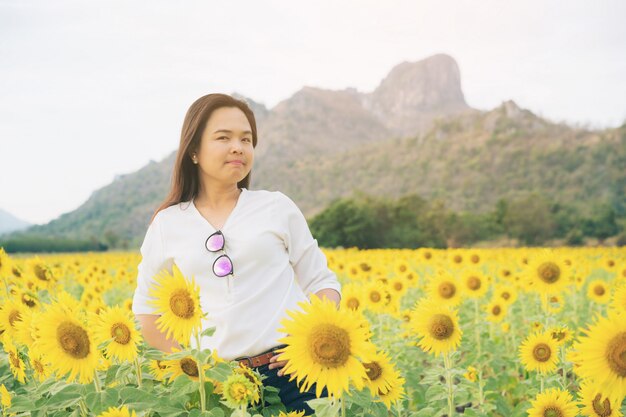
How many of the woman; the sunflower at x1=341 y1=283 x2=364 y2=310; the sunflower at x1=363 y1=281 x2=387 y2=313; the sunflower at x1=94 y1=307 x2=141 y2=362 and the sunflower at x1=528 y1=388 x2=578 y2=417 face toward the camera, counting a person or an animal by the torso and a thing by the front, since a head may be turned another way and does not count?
5

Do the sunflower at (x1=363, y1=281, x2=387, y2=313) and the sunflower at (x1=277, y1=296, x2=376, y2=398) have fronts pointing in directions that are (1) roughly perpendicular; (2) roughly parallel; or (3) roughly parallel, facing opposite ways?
roughly parallel

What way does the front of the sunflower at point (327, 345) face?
toward the camera

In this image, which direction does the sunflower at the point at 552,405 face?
toward the camera

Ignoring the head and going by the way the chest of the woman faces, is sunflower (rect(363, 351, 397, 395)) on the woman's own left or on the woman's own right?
on the woman's own left

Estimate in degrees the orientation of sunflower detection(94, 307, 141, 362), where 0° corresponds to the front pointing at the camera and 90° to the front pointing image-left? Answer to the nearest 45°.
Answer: approximately 0°

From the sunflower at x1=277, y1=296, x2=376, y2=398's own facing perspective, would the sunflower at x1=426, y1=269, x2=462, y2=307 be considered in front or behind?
behind

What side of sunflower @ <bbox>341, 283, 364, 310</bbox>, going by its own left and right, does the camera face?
front

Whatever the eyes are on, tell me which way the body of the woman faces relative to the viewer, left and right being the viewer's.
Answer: facing the viewer
